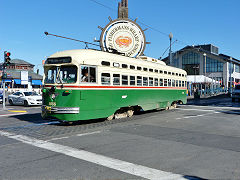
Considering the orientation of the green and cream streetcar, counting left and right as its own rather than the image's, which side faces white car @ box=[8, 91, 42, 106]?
right

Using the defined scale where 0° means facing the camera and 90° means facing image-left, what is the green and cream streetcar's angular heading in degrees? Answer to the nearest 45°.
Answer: approximately 45°
